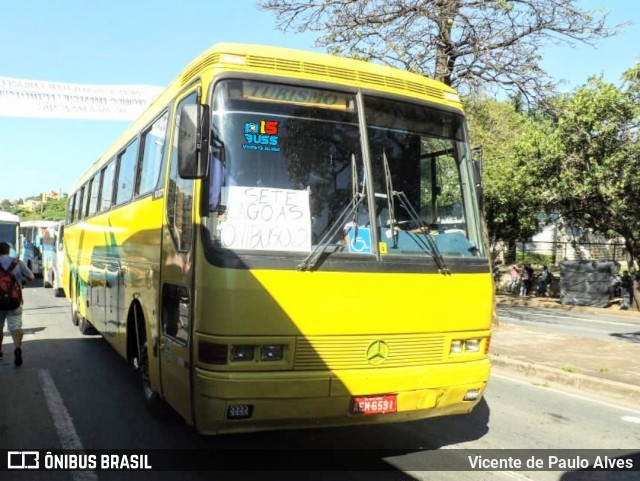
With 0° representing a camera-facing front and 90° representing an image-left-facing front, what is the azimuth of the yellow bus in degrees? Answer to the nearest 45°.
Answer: approximately 315°

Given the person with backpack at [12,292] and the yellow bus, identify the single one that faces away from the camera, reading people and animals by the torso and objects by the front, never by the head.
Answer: the person with backpack

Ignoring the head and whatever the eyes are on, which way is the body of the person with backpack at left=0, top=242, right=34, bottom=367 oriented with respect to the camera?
away from the camera

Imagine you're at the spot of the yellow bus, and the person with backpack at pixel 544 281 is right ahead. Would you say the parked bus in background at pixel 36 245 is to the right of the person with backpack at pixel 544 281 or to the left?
left

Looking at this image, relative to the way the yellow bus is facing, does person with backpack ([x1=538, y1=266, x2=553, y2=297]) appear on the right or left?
on its left

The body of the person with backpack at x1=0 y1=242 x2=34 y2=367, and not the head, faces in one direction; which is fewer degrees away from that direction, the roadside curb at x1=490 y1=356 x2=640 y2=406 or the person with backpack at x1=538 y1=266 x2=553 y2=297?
the person with backpack

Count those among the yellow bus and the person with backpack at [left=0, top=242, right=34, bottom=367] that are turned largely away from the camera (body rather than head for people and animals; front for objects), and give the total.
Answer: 1
